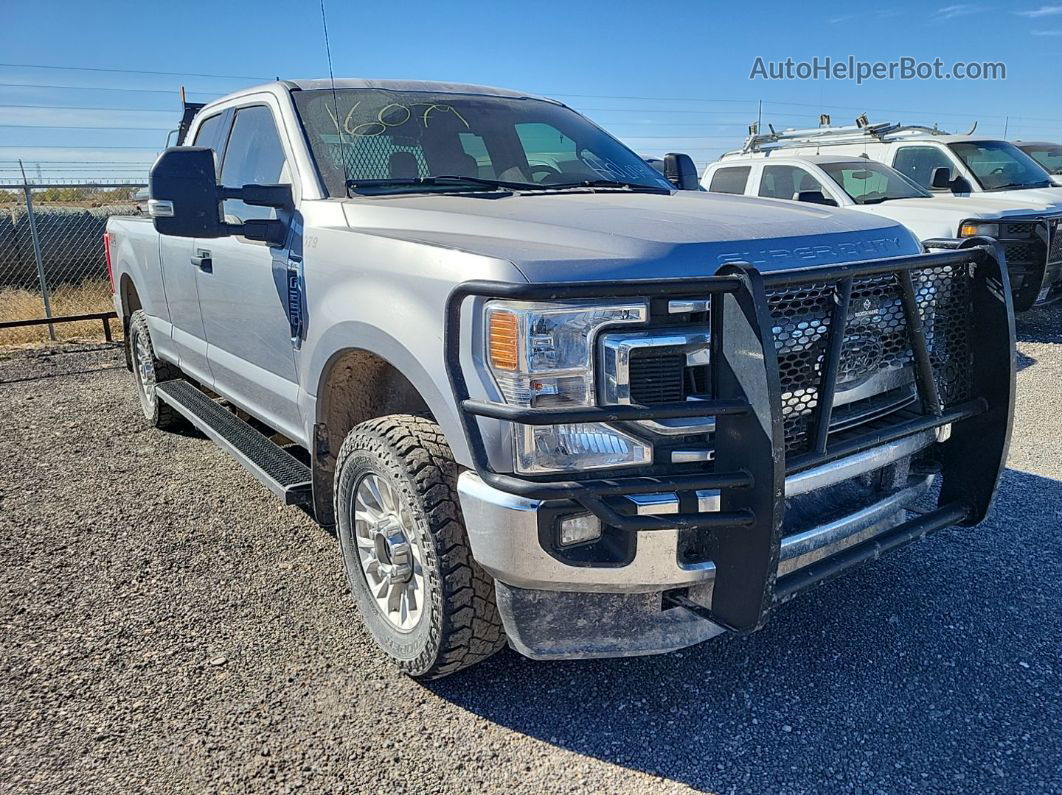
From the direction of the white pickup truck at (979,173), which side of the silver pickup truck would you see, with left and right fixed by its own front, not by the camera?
left

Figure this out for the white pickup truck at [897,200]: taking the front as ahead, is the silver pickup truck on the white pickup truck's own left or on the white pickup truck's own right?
on the white pickup truck's own right

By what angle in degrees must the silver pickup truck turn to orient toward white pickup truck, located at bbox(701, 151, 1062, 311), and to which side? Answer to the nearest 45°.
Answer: approximately 90° to its left

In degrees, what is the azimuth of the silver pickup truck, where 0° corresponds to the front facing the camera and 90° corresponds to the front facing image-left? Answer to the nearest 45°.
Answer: approximately 315°

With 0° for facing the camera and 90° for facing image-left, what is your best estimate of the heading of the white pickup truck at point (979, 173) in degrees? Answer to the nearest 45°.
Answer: approximately 315°
